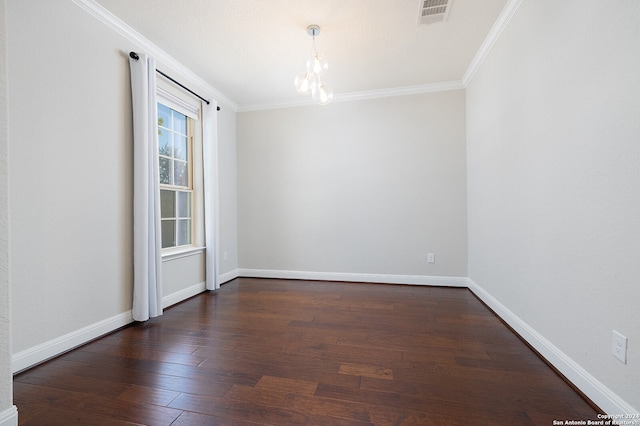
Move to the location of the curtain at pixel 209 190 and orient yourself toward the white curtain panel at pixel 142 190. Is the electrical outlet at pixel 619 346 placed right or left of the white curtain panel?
left

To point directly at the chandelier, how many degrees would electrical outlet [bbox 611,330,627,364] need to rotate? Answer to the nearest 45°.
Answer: approximately 45° to its right

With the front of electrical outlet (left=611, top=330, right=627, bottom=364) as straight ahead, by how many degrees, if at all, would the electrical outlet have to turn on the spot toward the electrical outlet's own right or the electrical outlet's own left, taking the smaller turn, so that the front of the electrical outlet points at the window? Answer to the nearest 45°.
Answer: approximately 45° to the electrical outlet's own right

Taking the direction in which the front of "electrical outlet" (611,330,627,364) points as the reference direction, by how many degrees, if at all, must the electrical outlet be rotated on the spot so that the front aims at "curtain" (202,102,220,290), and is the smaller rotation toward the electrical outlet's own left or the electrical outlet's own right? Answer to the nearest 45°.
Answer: approximately 45° to the electrical outlet's own right

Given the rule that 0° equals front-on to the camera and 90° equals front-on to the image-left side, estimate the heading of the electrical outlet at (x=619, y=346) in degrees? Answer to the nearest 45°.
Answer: approximately 45°
